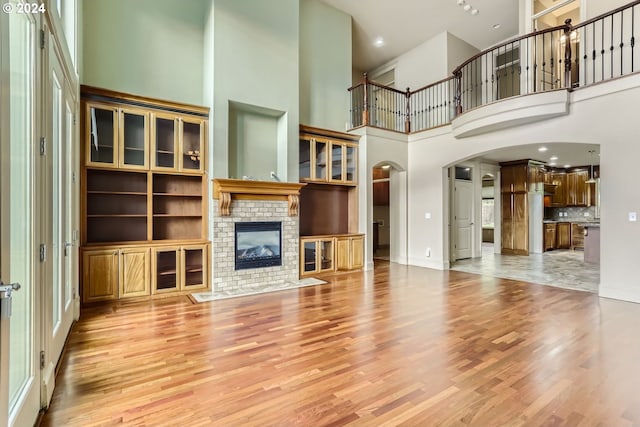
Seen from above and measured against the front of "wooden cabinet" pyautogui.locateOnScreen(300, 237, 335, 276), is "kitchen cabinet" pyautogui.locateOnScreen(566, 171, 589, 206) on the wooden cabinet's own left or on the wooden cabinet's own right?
on the wooden cabinet's own left

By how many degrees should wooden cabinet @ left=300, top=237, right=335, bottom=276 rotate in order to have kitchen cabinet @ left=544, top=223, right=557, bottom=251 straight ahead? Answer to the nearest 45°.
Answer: approximately 90° to its left

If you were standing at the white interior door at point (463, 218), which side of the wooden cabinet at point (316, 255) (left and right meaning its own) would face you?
left

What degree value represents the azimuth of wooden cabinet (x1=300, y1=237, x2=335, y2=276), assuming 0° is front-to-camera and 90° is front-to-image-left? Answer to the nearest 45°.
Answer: approximately 315°

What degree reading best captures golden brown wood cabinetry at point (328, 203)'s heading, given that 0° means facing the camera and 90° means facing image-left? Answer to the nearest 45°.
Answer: approximately 315°

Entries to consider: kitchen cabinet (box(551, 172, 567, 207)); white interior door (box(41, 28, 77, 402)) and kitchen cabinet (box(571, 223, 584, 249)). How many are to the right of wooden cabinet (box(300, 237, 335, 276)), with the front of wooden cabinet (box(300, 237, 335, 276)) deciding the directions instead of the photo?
1

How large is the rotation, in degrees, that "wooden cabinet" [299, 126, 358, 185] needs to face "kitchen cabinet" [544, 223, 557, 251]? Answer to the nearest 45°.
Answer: approximately 90° to its left
